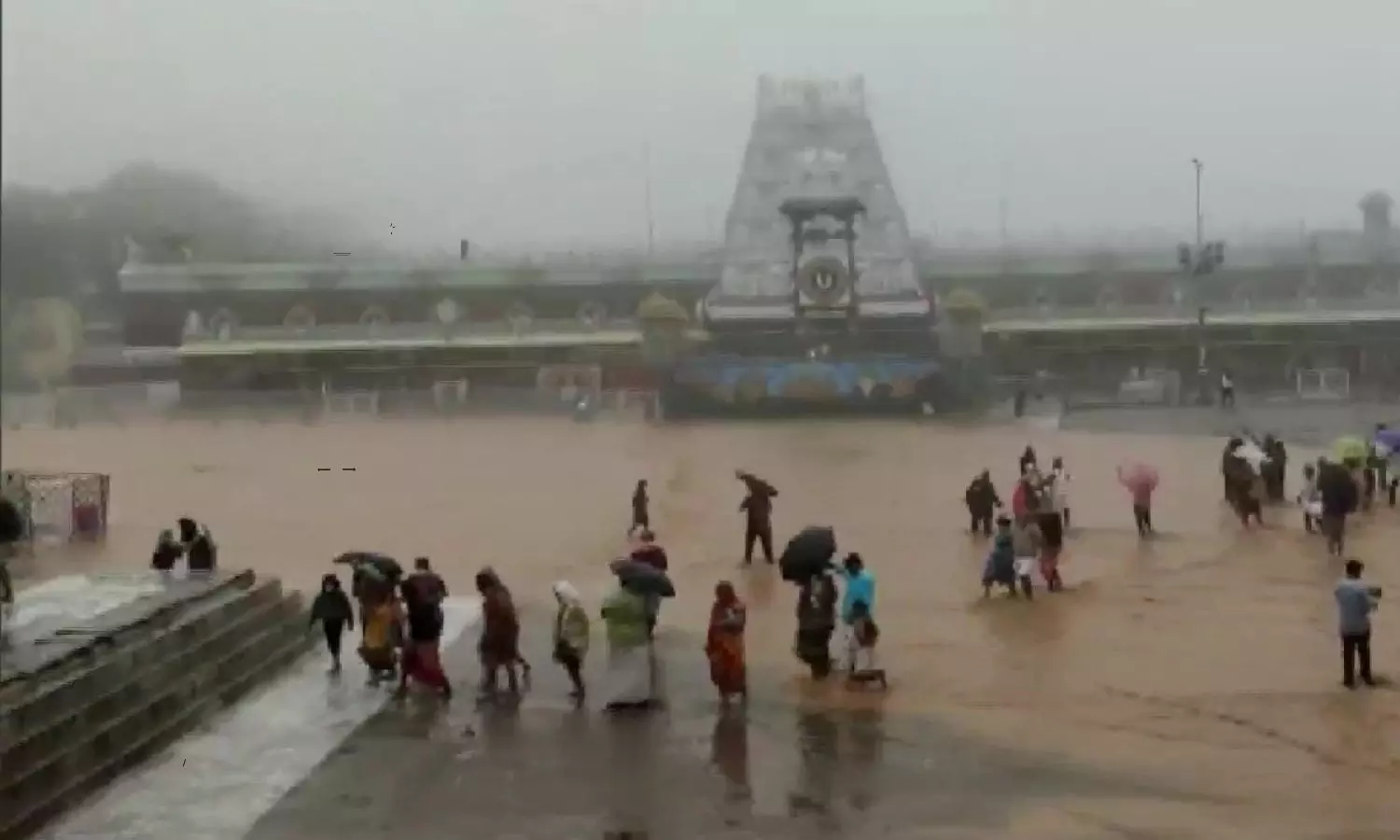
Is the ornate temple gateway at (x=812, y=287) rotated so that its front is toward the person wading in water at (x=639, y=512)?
yes

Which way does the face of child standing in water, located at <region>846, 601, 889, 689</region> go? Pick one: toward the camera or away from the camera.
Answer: away from the camera

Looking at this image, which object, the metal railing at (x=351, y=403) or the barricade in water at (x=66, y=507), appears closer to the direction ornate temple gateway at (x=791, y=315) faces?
the barricade in water

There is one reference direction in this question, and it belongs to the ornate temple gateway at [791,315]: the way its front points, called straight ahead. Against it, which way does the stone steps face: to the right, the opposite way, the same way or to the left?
to the left
